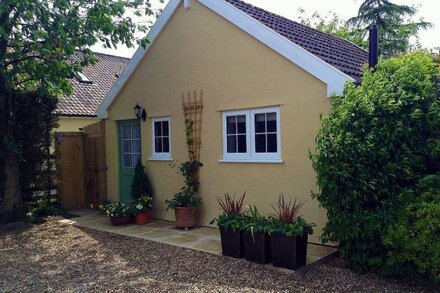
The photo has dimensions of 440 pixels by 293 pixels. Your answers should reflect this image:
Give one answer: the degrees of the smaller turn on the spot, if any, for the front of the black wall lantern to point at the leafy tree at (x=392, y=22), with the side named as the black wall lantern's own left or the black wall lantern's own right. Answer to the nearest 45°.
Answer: approximately 180°

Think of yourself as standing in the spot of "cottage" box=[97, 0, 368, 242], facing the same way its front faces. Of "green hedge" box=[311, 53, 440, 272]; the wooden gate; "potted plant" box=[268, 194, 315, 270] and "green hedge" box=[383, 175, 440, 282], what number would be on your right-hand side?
1

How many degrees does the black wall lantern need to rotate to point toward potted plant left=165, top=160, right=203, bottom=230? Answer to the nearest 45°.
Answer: approximately 90° to its left

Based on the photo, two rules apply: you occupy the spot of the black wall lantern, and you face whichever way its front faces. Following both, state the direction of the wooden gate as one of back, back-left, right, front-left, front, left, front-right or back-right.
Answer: right

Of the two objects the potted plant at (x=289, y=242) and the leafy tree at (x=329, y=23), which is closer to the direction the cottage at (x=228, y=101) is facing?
the potted plant

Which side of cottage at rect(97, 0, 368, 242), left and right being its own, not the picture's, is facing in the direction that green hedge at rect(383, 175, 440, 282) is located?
left

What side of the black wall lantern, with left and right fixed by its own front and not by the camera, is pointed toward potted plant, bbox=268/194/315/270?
left

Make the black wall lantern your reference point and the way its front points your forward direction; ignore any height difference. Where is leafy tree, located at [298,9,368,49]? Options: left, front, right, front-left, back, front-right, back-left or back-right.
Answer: back

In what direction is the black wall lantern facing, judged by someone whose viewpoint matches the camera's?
facing the viewer and to the left of the viewer
